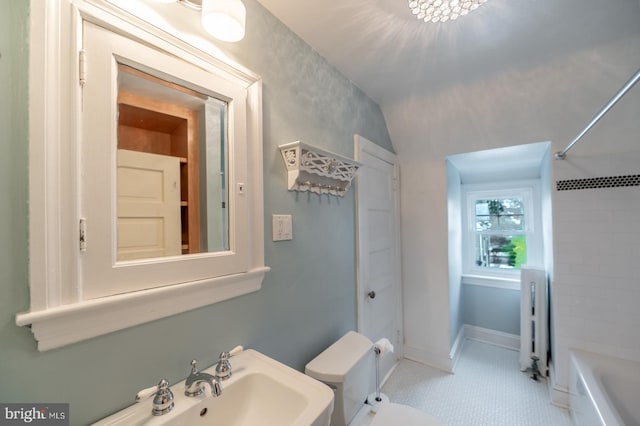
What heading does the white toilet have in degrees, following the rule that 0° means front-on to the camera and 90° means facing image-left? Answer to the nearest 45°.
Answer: approximately 315°

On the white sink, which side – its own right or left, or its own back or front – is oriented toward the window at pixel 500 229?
left

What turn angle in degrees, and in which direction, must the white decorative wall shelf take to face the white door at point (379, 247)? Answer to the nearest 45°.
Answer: approximately 90° to its left

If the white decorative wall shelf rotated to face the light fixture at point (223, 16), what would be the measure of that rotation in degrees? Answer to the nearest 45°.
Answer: approximately 90° to its right

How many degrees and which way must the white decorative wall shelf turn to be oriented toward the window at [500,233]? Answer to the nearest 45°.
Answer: approximately 90° to its left

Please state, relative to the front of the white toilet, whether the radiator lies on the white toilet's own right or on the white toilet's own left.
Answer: on the white toilet's own left

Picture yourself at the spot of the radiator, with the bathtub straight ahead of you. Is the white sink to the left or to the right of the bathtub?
right
